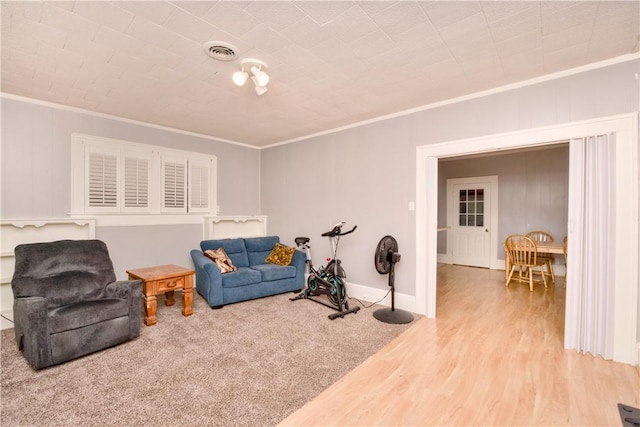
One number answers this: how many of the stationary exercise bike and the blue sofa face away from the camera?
0

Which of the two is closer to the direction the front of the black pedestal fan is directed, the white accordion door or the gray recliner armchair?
the gray recliner armchair

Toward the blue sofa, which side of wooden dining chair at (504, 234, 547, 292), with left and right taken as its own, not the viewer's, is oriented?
back

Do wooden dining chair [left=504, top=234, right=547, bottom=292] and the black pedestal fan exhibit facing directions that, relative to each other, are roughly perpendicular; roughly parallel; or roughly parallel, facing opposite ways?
roughly perpendicular

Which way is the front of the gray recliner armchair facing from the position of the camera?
facing the viewer and to the right of the viewer

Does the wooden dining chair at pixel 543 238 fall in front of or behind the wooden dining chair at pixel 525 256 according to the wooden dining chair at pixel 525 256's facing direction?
in front

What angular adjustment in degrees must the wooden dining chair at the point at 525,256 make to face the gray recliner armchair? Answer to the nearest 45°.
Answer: approximately 180°

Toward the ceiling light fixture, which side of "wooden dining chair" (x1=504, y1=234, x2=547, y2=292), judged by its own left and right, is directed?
back

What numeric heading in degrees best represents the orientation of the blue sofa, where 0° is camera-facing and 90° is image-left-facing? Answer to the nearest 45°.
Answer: approximately 315°

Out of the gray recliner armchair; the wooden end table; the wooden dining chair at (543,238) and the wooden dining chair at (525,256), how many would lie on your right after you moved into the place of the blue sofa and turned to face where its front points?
2
